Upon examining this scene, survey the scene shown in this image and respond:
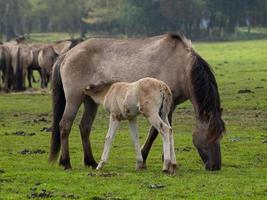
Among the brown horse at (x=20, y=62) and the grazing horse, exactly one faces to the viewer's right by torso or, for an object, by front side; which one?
the grazing horse

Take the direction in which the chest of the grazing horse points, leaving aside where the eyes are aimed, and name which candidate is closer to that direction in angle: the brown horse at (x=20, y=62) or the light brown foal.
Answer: the light brown foal

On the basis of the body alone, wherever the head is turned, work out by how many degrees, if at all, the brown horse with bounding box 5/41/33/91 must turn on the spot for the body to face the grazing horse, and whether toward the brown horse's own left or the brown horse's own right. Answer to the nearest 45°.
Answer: approximately 180°

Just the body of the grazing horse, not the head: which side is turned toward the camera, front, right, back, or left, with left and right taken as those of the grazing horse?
right

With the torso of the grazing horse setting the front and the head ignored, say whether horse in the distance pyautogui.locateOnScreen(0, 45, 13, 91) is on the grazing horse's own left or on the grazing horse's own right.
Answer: on the grazing horse's own left

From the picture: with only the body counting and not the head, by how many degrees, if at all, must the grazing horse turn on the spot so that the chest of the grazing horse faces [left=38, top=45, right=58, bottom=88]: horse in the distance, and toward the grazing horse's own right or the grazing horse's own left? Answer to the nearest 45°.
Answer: approximately 90° to the grazing horse's own left

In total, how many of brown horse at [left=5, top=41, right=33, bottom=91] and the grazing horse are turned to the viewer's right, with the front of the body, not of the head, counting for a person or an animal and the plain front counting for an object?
1

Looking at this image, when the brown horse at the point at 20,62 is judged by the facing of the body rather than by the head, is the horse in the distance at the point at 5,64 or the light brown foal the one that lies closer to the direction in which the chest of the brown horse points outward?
the horse in the distance

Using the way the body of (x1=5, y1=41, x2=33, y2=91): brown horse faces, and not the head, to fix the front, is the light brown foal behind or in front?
behind
